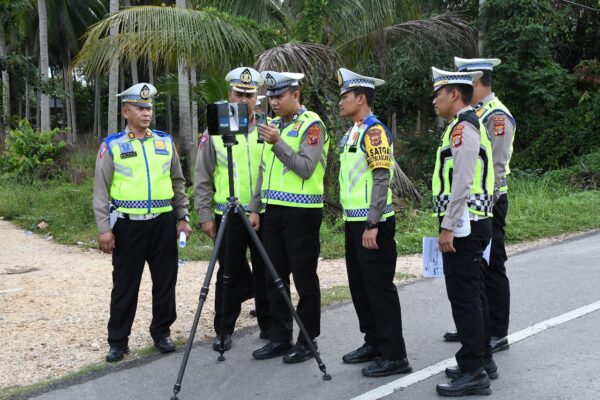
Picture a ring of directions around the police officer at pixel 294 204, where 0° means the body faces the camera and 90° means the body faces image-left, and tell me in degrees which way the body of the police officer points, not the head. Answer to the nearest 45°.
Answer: approximately 45°

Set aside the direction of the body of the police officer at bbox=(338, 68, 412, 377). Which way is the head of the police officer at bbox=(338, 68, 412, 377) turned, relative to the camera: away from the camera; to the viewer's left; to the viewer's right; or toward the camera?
to the viewer's left

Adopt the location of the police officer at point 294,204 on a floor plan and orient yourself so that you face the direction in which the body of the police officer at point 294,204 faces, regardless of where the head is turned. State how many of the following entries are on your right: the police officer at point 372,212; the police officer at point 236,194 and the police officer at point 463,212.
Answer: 1

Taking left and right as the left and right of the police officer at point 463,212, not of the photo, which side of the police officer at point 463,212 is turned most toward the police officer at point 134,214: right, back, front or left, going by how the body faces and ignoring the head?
front

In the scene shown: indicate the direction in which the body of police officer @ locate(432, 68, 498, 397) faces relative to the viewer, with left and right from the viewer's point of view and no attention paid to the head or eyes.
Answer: facing to the left of the viewer

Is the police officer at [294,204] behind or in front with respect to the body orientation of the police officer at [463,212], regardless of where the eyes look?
in front

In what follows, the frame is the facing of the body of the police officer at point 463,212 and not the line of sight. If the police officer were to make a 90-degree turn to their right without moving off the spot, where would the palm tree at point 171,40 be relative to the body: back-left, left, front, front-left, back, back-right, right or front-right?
front-left

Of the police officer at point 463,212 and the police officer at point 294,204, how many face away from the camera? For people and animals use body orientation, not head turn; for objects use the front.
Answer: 0

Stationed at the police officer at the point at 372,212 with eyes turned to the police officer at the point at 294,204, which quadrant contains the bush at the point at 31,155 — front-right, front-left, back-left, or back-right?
front-right

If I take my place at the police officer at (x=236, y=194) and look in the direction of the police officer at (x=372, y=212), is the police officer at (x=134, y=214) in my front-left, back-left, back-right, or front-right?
back-right

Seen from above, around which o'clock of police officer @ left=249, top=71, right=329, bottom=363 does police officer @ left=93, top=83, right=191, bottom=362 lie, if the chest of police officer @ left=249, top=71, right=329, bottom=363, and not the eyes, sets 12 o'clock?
police officer @ left=93, top=83, right=191, bottom=362 is roughly at 2 o'clock from police officer @ left=249, top=71, right=329, bottom=363.

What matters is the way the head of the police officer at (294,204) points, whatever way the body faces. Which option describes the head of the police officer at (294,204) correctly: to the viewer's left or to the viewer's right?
to the viewer's left

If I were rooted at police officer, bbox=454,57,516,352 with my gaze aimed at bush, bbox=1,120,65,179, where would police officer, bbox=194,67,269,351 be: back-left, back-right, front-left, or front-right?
front-left

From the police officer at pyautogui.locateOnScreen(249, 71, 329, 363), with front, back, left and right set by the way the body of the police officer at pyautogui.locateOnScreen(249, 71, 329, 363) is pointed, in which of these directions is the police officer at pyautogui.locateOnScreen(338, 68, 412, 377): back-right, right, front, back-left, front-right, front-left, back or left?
left

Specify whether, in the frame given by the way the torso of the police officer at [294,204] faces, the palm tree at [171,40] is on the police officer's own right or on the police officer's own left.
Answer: on the police officer's own right

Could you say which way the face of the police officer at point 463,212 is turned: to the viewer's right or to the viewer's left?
to the viewer's left

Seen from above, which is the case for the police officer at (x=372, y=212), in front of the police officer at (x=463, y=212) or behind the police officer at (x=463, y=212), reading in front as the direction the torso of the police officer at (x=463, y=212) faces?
in front

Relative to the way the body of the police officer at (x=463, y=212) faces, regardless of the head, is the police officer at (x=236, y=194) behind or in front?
in front
